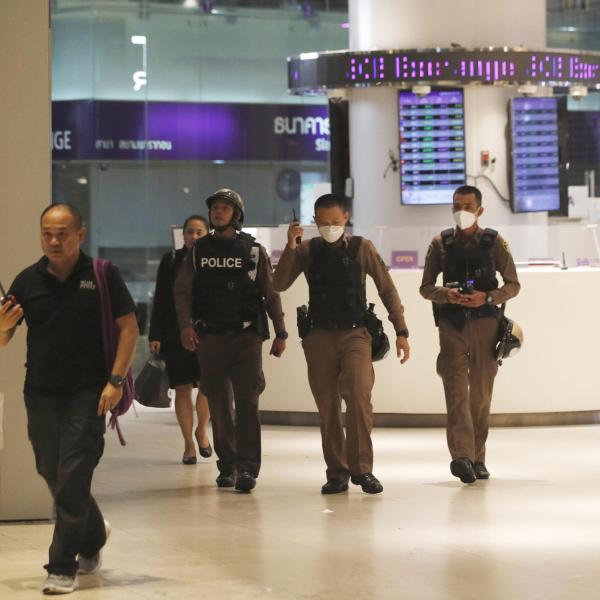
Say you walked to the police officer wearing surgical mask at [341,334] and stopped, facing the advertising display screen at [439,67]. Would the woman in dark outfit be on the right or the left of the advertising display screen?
left

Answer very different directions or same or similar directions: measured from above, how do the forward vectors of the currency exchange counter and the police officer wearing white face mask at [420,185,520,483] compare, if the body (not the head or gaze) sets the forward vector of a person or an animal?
same or similar directions

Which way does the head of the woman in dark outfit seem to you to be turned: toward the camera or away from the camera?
toward the camera

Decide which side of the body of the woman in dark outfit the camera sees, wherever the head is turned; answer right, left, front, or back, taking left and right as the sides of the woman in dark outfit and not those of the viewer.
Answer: front

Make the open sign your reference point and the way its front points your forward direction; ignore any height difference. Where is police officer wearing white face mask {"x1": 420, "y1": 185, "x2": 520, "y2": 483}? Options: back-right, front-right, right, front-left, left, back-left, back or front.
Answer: front

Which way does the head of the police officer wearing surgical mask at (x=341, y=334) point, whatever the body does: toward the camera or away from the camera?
toward the camera

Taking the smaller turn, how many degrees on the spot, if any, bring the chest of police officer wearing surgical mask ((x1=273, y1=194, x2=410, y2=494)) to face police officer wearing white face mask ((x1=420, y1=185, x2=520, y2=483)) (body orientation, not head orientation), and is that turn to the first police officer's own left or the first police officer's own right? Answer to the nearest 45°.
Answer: approximately 135° to the first police officer's own left

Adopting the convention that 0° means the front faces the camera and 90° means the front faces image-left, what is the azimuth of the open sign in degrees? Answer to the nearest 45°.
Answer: approximately 0°

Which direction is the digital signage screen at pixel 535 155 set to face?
toward the camera

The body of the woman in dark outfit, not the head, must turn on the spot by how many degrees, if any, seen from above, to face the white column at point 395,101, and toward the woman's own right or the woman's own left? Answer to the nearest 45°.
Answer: approximately 135° to the woman's own left

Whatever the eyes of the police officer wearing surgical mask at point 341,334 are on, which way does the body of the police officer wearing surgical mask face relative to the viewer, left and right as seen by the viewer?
facing the viewer

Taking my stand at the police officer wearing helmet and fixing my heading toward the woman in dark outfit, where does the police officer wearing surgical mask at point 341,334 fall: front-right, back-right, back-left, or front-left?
back-right

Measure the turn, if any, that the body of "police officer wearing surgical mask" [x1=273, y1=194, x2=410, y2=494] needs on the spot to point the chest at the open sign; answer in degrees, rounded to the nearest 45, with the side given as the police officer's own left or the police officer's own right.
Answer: approximately 180°
